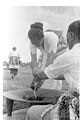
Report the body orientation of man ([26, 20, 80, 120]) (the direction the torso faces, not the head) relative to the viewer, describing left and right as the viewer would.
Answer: facing away from the viewer and to the left of the viewer

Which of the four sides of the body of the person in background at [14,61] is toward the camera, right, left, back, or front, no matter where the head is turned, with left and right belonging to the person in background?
front

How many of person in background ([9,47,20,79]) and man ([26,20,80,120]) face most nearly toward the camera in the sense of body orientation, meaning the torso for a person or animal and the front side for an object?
1

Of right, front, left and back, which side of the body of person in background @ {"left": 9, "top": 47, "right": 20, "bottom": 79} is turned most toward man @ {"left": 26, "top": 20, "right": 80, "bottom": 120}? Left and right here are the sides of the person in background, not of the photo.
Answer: front
